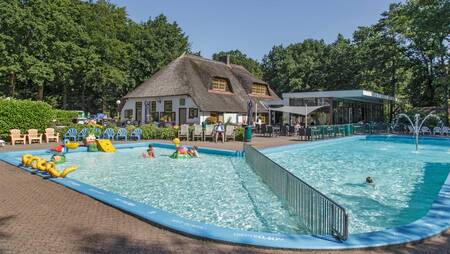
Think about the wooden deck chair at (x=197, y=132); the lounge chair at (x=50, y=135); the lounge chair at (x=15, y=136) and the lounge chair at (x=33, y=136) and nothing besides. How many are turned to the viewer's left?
0

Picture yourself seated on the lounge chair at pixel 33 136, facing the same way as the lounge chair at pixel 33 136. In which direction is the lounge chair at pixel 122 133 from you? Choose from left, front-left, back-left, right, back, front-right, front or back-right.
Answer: front-left

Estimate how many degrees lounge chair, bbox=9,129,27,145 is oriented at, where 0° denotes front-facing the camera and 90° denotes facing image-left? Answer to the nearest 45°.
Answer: approximately 315°

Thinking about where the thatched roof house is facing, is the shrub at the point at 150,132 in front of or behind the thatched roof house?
in front

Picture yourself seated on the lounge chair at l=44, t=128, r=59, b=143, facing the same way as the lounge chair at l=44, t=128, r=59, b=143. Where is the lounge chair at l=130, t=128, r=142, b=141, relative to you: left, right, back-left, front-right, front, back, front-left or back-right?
front-left

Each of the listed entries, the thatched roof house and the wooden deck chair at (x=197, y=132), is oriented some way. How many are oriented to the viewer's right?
0

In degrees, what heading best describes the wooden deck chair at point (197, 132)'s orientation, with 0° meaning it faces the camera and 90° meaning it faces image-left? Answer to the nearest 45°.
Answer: approximately 0°

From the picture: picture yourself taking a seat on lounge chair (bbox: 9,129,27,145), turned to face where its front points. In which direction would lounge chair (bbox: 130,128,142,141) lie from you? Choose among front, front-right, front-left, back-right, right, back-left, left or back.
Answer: front-left

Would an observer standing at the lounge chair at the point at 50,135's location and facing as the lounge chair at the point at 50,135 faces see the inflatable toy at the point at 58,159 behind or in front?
in front

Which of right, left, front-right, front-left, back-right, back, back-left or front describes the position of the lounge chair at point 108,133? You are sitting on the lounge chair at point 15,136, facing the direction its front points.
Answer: front-left

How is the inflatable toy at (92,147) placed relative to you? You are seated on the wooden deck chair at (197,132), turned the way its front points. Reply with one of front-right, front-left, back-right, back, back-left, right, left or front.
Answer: front-right
